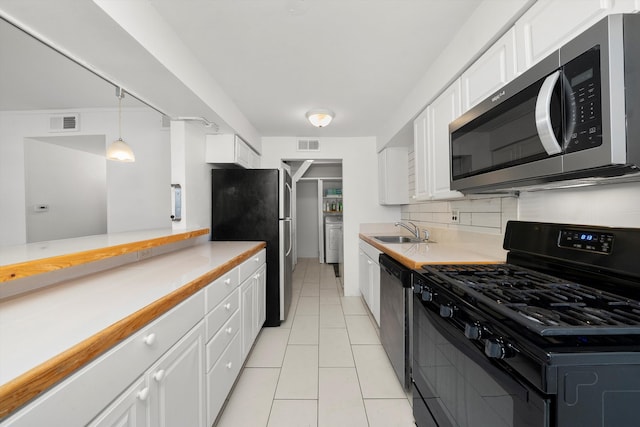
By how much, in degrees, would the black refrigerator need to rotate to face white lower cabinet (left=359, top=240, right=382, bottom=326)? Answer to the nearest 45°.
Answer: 0° — it already faces it

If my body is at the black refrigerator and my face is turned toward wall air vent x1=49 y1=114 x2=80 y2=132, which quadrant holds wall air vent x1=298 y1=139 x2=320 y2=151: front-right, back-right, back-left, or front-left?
back-right

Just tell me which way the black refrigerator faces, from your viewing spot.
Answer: facing to the right of the viewer

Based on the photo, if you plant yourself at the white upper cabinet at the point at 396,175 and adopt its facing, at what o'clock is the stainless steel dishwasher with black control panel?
The stainless steel dishwasher with black control panel is roughly at 9 o'clock from the white upper cabinet.

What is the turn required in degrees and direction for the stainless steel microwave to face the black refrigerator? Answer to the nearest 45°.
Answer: approximately 45° to its right

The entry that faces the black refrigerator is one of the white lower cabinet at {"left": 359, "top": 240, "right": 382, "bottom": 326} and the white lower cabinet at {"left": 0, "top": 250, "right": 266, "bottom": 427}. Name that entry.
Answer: the white lower cabinet at {"left": 359, "top": 240, "right": 382, "bottom": 326}

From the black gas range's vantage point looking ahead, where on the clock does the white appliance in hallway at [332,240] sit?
The white appliance in hallway is roughly at 3 o'clock from the black gas range.

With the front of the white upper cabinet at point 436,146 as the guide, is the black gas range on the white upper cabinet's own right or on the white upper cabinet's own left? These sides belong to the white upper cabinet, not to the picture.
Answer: on the white upper cabinet's own left

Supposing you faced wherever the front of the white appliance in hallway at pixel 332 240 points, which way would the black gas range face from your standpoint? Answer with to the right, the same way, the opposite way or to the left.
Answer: to the right

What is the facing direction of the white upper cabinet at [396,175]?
to the viewer's left

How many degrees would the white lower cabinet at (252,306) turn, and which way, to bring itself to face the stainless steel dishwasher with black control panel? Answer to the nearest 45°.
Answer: approximately 45° to its right

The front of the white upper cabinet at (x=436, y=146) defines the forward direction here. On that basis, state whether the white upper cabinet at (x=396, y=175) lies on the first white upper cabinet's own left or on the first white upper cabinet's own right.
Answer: on the first white upper cabinet's own right

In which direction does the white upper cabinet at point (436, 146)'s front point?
to the viewer's left

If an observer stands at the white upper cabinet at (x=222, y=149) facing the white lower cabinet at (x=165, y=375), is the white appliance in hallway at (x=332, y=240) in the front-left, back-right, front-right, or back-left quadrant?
back-left

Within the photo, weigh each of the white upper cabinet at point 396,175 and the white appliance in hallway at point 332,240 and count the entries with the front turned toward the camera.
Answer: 1

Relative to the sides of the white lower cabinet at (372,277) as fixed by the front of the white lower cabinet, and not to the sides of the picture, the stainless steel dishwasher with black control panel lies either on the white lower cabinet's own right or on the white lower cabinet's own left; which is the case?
on the white lower cabinet's own left
